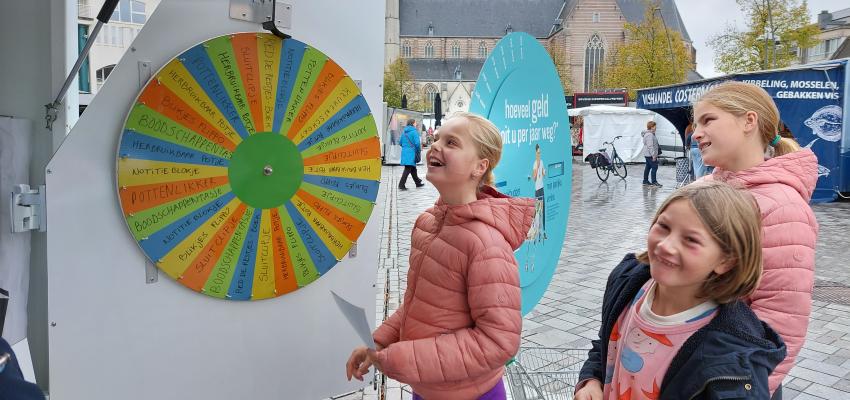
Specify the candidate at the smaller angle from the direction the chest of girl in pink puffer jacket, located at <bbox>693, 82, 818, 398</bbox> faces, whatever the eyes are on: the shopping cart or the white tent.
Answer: the shopping cart

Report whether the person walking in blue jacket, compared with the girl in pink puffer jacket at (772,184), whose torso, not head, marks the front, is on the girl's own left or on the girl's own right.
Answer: on the girl's own right

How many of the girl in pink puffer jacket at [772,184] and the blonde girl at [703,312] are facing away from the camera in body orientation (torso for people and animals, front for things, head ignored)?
0

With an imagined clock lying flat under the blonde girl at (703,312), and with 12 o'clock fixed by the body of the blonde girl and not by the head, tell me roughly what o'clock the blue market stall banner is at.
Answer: The blue market stall banner is roughly at 5 o'clock from the blonde girl.

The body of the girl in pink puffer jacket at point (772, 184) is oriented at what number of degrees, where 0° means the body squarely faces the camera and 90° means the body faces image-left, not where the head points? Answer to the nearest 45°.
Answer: approximately 90°

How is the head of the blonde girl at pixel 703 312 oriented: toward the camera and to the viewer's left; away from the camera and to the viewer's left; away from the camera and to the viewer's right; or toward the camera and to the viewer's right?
toward the camera and to the viewer's left

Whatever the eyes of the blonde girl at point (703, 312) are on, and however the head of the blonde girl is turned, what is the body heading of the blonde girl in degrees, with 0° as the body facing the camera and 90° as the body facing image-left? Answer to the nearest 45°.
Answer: approximately 45°

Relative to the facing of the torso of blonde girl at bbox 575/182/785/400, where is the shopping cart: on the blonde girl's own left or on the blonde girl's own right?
on the blonde girl's own right

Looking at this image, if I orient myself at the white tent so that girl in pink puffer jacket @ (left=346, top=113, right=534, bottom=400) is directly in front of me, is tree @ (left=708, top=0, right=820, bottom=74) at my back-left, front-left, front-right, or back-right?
back-left

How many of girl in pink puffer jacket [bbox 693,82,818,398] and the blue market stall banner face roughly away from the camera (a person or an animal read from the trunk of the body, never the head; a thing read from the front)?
0

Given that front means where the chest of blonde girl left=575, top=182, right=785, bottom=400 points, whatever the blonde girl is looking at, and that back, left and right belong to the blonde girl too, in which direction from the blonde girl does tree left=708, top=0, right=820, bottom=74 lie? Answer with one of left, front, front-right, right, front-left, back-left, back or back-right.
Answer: back-right

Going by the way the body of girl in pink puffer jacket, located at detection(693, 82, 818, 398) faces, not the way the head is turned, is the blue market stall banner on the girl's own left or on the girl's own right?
on the girl's own right
